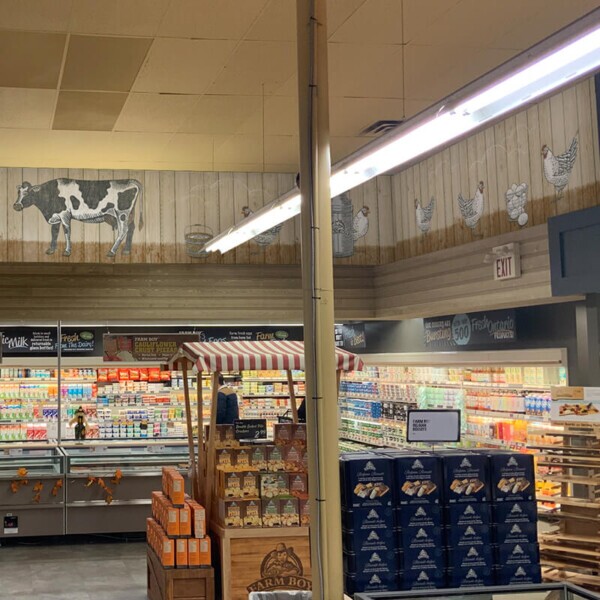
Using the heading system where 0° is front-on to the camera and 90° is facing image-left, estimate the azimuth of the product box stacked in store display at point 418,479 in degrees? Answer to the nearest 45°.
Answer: approximately 0°

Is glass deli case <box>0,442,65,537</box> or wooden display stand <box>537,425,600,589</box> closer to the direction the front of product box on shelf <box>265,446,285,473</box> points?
the wooden display stand

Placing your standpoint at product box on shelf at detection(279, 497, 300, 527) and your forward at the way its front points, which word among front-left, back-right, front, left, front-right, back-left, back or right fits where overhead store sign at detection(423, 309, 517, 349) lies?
back-left

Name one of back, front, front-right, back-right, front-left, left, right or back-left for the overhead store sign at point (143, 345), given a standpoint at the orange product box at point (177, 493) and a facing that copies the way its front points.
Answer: back

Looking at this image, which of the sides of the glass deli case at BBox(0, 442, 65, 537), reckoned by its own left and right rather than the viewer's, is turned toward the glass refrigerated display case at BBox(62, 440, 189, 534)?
left
